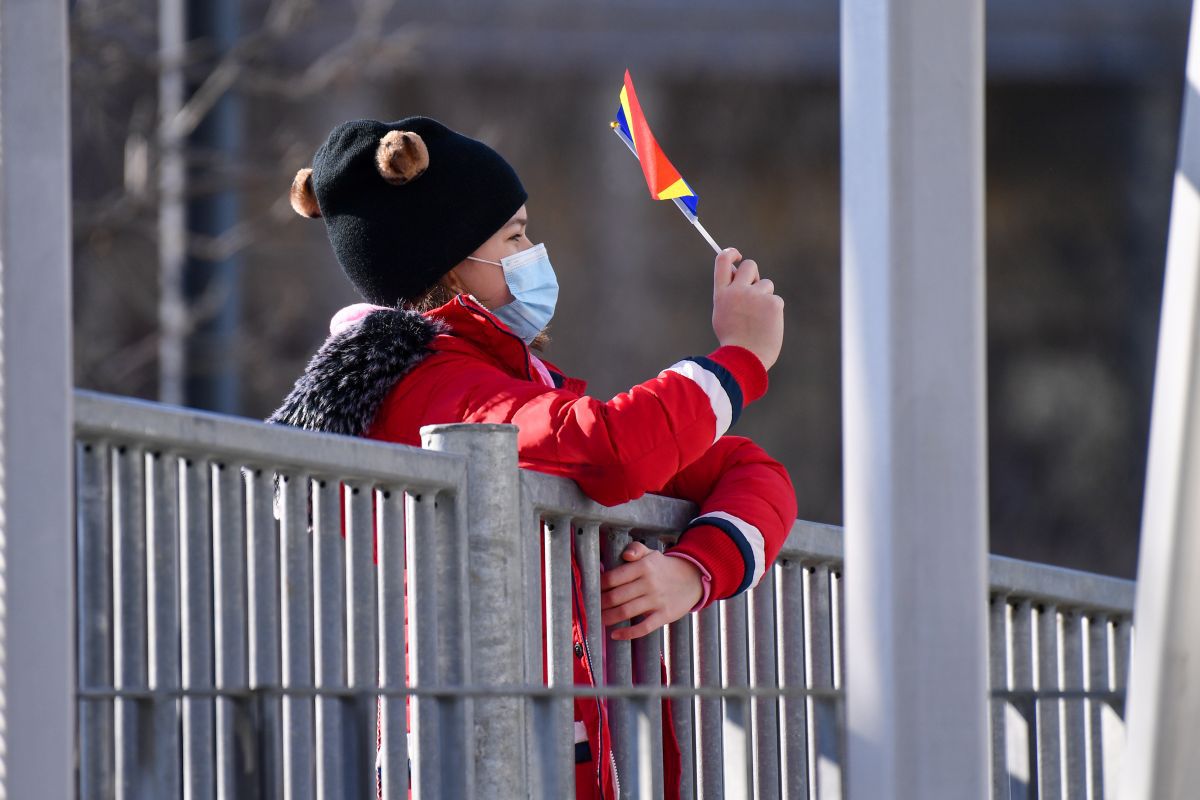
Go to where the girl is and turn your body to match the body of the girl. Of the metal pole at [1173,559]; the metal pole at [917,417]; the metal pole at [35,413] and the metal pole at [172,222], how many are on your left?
1

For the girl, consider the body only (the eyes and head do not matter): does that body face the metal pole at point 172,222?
no

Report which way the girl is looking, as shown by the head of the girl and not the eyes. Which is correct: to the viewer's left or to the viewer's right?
to the viewer's right

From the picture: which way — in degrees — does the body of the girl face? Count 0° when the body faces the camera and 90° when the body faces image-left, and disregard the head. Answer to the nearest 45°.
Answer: approximately 270°

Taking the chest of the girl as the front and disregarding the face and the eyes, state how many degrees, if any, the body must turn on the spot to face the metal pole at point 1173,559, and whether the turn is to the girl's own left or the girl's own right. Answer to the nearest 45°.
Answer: approximately 45° to the girl's own right

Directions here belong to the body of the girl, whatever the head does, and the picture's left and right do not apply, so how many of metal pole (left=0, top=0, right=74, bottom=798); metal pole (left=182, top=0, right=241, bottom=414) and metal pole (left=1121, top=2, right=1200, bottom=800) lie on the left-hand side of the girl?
1

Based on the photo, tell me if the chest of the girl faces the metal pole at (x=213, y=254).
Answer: no
